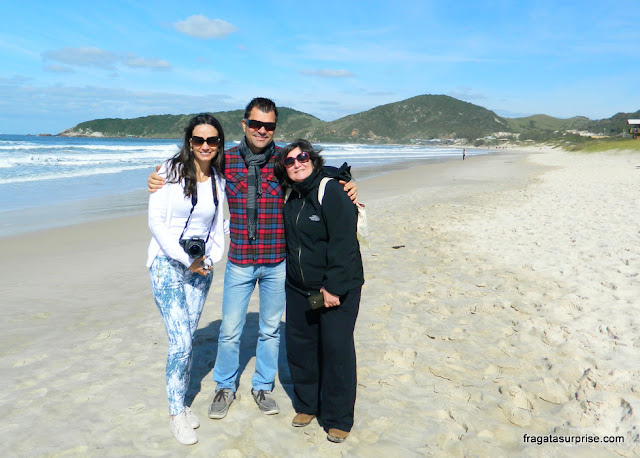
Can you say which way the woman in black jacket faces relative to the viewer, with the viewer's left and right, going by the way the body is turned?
facing the viewer and to the left of the viewer

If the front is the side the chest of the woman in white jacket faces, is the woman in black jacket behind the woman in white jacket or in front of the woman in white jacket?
in front

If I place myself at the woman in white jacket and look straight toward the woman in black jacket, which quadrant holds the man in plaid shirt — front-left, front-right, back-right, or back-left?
front-left

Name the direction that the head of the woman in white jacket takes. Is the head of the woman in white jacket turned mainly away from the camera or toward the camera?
toward the camera

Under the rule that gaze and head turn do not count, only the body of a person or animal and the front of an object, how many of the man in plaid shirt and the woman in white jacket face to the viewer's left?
0

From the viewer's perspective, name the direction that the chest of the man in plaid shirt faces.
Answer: toward the camera

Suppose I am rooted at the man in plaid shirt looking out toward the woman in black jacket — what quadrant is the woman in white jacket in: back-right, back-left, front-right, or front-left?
back-right

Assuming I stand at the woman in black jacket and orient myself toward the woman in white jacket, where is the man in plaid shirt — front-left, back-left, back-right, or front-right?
front-right
